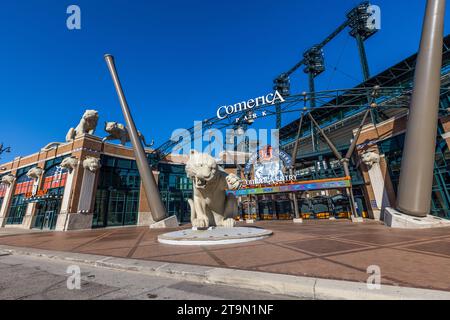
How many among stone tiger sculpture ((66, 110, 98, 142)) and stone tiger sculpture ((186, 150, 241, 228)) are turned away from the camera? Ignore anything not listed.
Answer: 0

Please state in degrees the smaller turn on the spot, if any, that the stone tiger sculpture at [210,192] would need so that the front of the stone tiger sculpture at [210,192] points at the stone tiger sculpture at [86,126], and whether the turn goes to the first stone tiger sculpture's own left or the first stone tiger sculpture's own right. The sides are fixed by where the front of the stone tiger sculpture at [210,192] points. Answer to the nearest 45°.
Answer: approximately 135° to the first stone tiger sculpture's own right

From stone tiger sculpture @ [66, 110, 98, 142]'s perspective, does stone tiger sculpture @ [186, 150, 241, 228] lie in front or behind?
in front

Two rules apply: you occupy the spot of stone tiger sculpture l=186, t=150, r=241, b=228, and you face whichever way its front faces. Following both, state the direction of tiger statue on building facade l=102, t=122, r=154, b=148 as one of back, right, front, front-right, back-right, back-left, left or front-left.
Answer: back-right

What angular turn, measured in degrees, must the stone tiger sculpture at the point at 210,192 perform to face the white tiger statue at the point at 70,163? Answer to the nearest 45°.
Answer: approximately 135° to its right

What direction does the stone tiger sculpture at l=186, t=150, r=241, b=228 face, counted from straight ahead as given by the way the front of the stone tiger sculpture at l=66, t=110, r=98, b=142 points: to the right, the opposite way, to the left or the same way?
to the right

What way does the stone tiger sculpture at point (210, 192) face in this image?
toward the camera

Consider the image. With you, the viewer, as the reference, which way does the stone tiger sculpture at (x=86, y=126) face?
facing the viewer and to the right of the viewer
